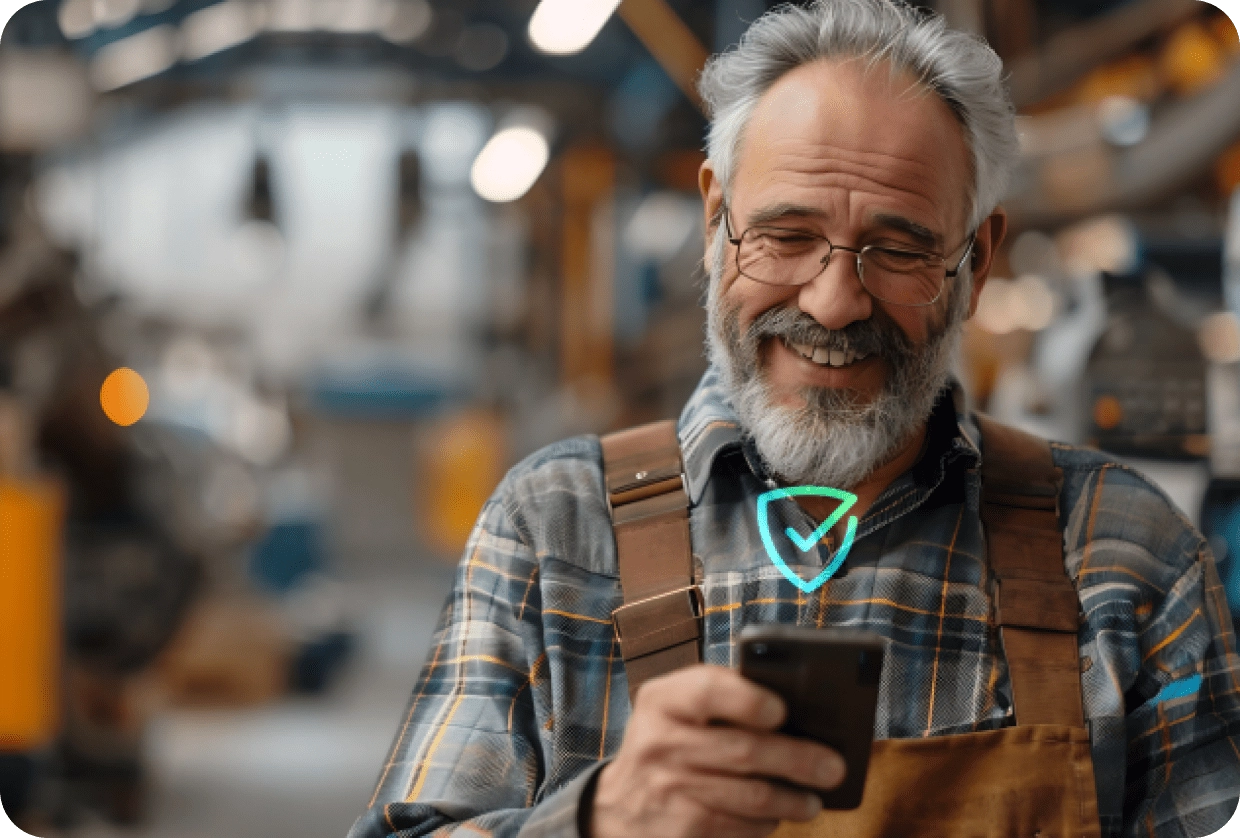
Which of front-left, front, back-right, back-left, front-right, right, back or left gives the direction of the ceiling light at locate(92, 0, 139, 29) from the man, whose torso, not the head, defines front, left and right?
back-right

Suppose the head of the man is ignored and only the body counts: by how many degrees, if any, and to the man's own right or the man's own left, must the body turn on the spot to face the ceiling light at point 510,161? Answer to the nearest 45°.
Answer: approximately 180°

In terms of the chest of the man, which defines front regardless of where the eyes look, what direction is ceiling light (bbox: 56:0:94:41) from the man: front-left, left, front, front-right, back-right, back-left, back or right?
back-right

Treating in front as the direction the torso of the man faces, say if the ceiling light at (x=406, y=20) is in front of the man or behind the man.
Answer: behind

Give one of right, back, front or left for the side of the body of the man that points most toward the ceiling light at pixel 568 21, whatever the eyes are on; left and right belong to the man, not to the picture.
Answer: back

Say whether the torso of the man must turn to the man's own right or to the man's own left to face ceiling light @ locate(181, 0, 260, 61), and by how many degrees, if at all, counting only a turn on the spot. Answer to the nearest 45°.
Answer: approximately 135° to the man's own right

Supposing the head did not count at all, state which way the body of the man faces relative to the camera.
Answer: toward the camera
